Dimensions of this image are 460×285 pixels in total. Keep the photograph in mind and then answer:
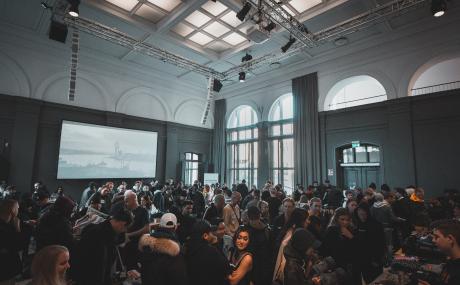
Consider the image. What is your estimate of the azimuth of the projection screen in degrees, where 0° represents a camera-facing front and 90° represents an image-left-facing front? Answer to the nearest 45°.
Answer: approximately 315°

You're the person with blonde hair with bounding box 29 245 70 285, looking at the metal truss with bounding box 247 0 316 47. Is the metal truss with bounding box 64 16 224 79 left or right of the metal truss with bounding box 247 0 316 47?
left

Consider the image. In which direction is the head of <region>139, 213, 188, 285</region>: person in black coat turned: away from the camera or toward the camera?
away from the camera
